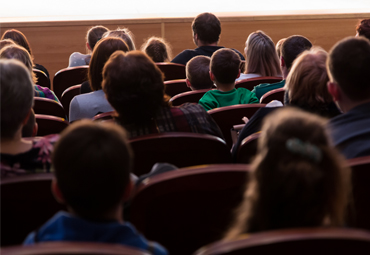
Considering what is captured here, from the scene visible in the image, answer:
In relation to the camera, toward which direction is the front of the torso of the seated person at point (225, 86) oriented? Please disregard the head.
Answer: away from the camera

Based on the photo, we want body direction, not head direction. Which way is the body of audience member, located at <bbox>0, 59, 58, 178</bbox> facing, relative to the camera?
away from the camera

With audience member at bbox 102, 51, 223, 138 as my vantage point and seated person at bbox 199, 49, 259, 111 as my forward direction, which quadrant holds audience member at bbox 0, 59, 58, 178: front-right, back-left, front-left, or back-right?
back-left

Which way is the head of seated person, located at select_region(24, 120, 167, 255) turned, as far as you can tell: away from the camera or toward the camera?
away from the camera

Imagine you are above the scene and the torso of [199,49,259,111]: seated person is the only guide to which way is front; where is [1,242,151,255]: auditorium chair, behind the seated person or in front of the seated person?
behind

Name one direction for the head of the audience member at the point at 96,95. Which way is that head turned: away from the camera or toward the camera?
away from the camera

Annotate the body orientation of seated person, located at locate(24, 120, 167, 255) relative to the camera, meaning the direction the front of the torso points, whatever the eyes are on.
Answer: away from the camera

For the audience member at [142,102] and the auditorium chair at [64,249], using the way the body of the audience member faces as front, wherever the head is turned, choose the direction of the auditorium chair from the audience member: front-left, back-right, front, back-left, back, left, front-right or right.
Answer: back

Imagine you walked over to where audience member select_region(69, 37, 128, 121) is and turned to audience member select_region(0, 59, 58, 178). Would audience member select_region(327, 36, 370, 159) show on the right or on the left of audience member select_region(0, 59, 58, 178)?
left

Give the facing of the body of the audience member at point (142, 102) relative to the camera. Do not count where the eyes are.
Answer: away from the camera

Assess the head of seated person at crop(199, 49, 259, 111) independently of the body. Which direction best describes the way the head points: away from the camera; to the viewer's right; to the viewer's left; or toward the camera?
away from the camera

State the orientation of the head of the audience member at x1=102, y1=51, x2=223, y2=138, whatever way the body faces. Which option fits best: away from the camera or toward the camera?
away from the camera

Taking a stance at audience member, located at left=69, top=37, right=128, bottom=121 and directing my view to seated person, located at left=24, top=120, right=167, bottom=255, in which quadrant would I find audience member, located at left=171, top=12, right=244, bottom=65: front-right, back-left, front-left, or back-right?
back-left

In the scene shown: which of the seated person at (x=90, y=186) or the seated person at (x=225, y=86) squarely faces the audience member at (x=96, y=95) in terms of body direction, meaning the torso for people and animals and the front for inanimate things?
the seated person at (x=90, y=186)
